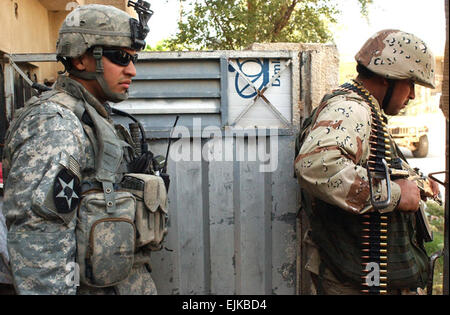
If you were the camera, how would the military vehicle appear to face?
facing the viewer and to the left of the viewer

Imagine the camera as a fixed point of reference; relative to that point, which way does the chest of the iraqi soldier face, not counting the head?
to the viewer's right

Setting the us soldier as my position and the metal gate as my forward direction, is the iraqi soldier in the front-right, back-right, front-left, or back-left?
front-right

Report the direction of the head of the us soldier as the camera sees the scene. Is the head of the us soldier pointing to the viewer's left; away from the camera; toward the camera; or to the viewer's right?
to the viewer's right

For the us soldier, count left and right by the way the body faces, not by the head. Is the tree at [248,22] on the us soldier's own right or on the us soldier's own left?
on the us soldier's own left

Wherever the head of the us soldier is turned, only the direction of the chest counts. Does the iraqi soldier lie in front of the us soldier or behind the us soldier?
in front

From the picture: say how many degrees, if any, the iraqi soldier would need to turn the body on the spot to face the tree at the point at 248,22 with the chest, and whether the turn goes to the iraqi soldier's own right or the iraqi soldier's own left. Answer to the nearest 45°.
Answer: approximately 90° to the iraqi soldier's own left

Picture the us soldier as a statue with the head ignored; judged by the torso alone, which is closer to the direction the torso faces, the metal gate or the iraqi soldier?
the iraqi soldier

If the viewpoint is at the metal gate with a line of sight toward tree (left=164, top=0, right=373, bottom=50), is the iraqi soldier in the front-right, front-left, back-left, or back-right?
back-right

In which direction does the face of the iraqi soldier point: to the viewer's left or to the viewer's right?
to the viewer's right

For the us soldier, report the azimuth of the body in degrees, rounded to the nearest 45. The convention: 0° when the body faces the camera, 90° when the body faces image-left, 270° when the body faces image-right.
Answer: approximately 270°

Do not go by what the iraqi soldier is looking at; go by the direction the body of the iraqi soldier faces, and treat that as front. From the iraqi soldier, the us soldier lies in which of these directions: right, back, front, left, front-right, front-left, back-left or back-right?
back-right
